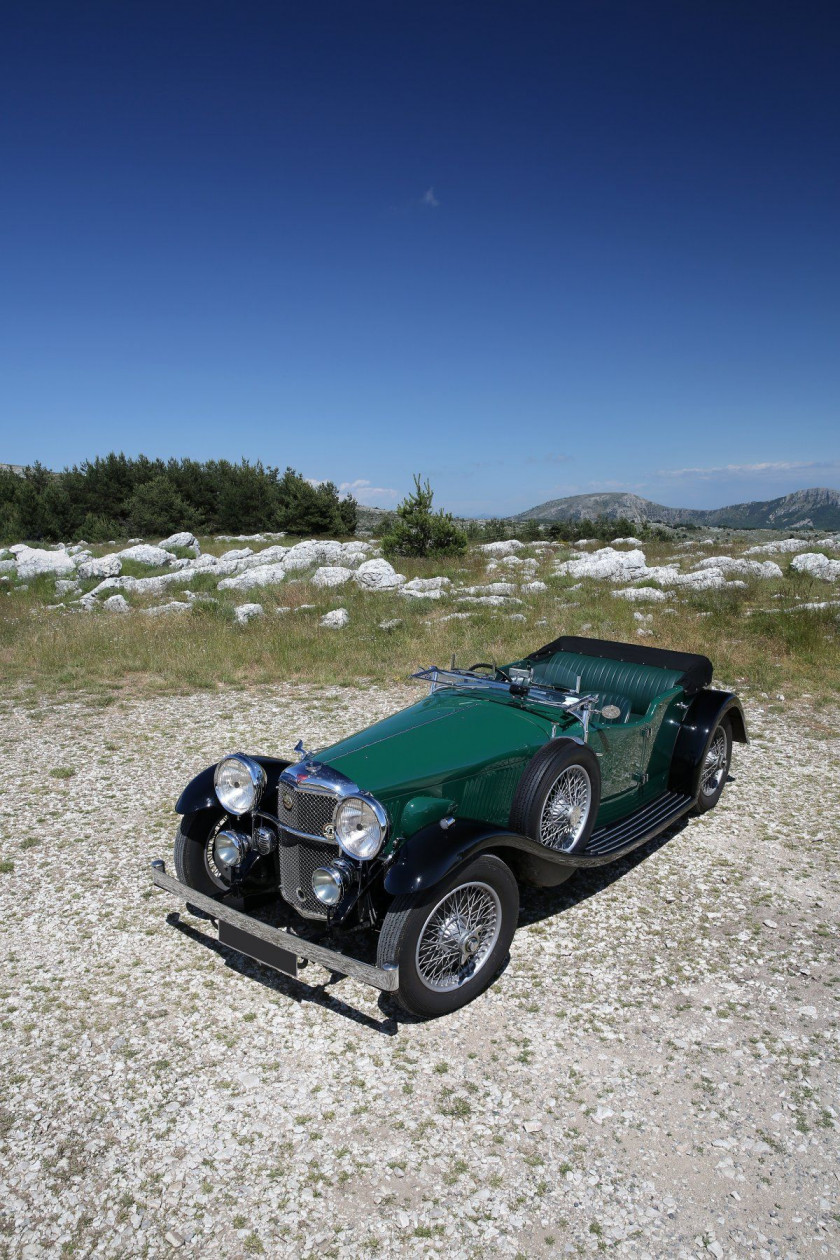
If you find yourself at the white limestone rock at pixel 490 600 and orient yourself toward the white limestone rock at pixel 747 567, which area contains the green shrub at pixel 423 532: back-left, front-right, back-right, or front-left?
front-left

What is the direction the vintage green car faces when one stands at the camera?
facing the viewer and to the left of the viewer

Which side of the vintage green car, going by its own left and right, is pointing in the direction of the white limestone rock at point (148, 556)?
right

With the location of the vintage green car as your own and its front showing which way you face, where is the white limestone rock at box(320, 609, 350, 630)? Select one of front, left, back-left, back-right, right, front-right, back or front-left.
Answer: back-right

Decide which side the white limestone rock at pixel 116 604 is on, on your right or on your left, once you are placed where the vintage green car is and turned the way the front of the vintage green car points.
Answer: on your right

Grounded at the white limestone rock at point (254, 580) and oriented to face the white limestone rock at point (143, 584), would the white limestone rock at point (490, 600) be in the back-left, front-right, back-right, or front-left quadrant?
back-left

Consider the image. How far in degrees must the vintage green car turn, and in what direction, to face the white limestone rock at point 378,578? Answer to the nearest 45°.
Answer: approximately 135° to its right

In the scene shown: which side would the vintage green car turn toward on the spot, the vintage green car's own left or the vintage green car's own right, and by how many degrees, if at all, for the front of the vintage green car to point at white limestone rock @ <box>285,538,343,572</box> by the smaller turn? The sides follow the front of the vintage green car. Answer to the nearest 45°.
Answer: approximately 135° to the vintage green car's own right

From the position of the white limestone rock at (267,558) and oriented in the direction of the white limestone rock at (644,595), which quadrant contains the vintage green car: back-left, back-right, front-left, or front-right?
front-right

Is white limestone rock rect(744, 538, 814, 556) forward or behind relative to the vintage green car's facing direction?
behind

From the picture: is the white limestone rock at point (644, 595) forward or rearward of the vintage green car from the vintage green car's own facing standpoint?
rearward

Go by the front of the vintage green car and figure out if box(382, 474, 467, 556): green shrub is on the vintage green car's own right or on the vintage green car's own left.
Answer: on the vintage green car's own right

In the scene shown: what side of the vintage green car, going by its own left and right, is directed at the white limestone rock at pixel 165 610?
right

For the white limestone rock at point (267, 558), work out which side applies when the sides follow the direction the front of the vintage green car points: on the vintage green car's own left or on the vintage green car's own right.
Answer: on the vintage green car's own right

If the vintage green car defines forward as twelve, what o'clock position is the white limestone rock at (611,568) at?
The white limestone rock is roughly at 5 o'clock from the vintage green car.
